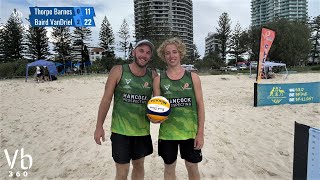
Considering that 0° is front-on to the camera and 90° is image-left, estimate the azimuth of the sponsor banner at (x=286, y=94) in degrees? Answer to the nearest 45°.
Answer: approximately 0°

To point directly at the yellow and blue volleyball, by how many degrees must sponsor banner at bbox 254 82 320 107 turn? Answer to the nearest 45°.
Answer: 0° — it already faces it

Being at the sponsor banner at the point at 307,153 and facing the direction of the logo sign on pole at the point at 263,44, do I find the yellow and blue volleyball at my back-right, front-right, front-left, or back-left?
back-left

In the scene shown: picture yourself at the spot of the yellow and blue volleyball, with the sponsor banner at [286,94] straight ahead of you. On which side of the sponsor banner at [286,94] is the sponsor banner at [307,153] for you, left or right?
right

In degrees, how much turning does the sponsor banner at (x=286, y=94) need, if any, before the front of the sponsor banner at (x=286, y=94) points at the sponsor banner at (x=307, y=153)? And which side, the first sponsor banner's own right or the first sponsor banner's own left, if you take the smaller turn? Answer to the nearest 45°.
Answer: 0° — it already faces it
